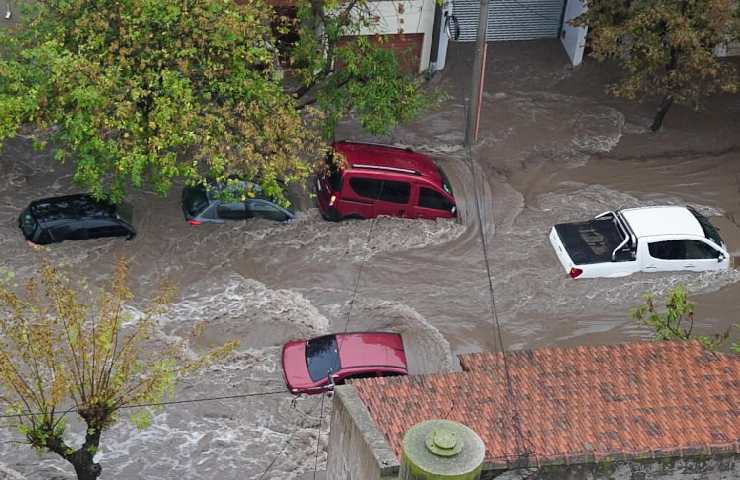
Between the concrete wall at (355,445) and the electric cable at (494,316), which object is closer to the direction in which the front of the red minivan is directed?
the electric cable

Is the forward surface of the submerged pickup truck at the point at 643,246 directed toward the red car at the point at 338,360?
no

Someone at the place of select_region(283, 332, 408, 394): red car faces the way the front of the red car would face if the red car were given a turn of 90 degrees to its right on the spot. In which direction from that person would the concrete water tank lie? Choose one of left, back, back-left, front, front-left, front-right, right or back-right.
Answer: back

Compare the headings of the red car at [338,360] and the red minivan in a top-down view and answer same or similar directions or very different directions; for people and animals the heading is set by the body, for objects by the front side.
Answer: very different directions

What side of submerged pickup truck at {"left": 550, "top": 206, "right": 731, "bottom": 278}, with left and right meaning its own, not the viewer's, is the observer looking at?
right

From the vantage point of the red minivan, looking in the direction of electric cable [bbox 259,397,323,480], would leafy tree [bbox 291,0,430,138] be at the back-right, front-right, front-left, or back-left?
back-right

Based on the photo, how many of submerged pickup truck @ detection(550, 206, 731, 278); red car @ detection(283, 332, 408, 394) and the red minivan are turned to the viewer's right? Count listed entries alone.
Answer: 2

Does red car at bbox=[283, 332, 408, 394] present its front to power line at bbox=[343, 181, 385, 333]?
no

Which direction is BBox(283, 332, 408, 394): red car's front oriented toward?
to the viewer's left

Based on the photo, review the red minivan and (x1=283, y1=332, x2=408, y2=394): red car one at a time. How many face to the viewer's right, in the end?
1

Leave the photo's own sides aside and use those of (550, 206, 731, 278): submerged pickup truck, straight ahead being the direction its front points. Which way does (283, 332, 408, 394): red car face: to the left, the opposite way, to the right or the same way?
the opposite way

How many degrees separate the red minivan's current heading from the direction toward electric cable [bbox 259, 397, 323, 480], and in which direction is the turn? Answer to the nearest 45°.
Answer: approximately 90° to its right

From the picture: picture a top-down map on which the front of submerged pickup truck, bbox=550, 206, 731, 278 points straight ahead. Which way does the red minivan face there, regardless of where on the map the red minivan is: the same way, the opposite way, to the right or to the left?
the same way

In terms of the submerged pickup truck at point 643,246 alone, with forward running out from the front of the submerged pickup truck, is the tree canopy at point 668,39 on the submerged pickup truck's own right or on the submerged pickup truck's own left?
on the submerged pickup truck's own left

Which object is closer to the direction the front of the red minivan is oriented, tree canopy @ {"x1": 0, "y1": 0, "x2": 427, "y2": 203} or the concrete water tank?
the concrete water tank

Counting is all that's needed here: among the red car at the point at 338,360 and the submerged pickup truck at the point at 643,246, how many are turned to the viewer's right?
1

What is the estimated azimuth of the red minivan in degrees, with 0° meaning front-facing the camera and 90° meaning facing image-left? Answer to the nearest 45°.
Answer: approximately 270°
